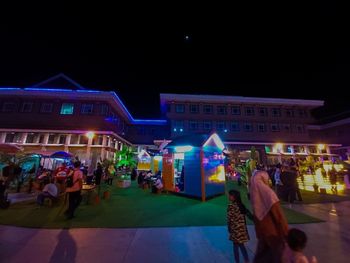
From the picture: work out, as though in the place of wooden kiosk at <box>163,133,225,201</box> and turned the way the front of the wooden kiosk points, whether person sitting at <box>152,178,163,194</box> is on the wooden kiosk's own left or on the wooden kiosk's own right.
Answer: on the wooden kiosk's own right

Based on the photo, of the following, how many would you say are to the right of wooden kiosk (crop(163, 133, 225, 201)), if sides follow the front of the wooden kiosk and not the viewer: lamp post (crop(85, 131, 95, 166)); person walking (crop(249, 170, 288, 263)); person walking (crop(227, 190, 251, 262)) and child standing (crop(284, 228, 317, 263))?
1

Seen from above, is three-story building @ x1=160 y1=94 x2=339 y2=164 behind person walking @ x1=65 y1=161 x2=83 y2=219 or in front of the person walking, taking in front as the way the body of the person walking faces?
behind

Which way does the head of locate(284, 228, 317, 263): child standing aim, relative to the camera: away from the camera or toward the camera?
away from the camera

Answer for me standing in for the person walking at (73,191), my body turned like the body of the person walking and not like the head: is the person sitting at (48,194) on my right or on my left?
on my left

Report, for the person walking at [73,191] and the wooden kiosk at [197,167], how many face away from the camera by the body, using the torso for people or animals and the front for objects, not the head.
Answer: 1
